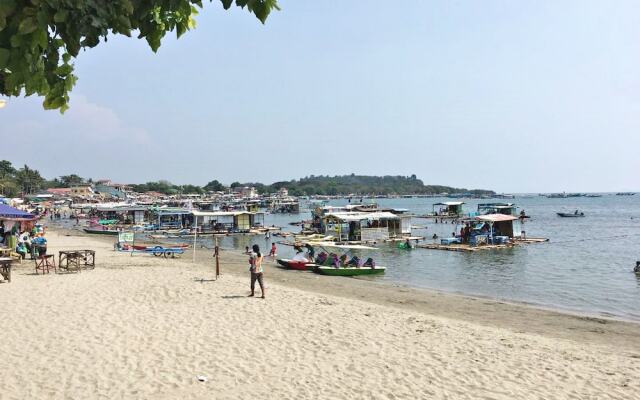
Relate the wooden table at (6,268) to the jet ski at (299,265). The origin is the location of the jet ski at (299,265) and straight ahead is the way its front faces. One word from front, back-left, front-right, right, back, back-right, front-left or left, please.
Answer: front-left

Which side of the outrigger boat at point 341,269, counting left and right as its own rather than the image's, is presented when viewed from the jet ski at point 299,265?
front

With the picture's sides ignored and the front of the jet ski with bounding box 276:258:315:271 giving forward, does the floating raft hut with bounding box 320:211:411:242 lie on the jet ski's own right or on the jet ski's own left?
on the jet ski's own right

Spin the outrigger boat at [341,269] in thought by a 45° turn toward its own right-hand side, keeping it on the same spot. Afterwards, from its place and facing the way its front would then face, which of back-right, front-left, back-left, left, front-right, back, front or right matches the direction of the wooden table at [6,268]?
left

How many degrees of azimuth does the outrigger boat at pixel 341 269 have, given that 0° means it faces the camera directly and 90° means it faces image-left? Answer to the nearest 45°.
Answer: approximately 90°

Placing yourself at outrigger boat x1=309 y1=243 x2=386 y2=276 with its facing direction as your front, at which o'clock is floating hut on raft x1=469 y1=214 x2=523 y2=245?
The floating hut on raft is roughly at 4 o'clock from the outrigger boat.

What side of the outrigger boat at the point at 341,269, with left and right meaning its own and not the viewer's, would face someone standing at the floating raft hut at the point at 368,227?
right

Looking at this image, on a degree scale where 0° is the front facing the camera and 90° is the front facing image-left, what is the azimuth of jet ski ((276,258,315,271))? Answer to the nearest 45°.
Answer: approximately 90°
